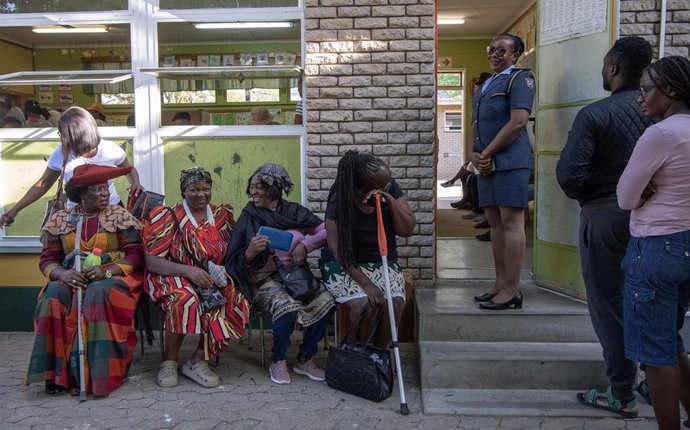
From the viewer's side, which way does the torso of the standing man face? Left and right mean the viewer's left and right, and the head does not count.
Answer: facing away from the viewer and to the left of the viewer

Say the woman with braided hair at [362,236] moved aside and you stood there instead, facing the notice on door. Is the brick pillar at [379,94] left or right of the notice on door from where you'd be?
left

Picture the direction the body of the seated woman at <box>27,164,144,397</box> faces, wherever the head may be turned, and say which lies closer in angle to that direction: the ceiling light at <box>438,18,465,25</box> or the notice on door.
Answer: the notice on door

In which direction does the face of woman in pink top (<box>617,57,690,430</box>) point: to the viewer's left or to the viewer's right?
to the viewer's left

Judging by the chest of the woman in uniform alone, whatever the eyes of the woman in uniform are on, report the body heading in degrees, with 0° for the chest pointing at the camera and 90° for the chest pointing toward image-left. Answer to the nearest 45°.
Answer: approximately 45°

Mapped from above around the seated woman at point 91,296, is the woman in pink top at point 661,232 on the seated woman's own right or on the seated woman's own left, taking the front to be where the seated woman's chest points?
on the seated woman's own left

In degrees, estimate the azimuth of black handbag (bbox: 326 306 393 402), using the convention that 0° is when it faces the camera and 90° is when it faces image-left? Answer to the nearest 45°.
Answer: approximately 45°

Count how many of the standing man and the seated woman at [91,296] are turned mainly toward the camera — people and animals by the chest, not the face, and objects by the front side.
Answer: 1
